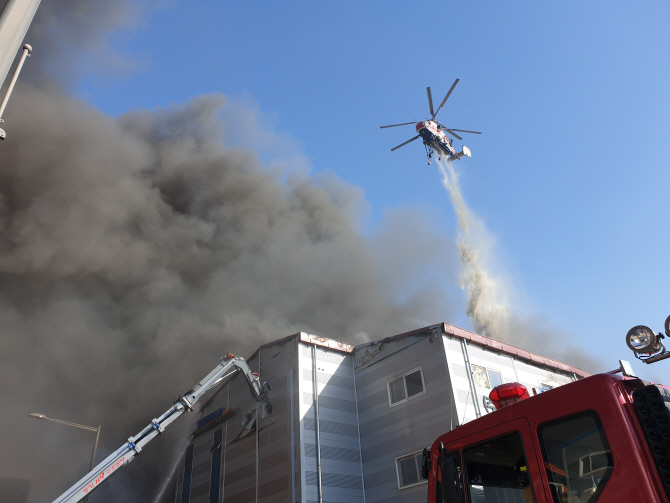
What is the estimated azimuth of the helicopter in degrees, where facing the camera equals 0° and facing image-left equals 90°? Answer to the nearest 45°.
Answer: approximately 45°
